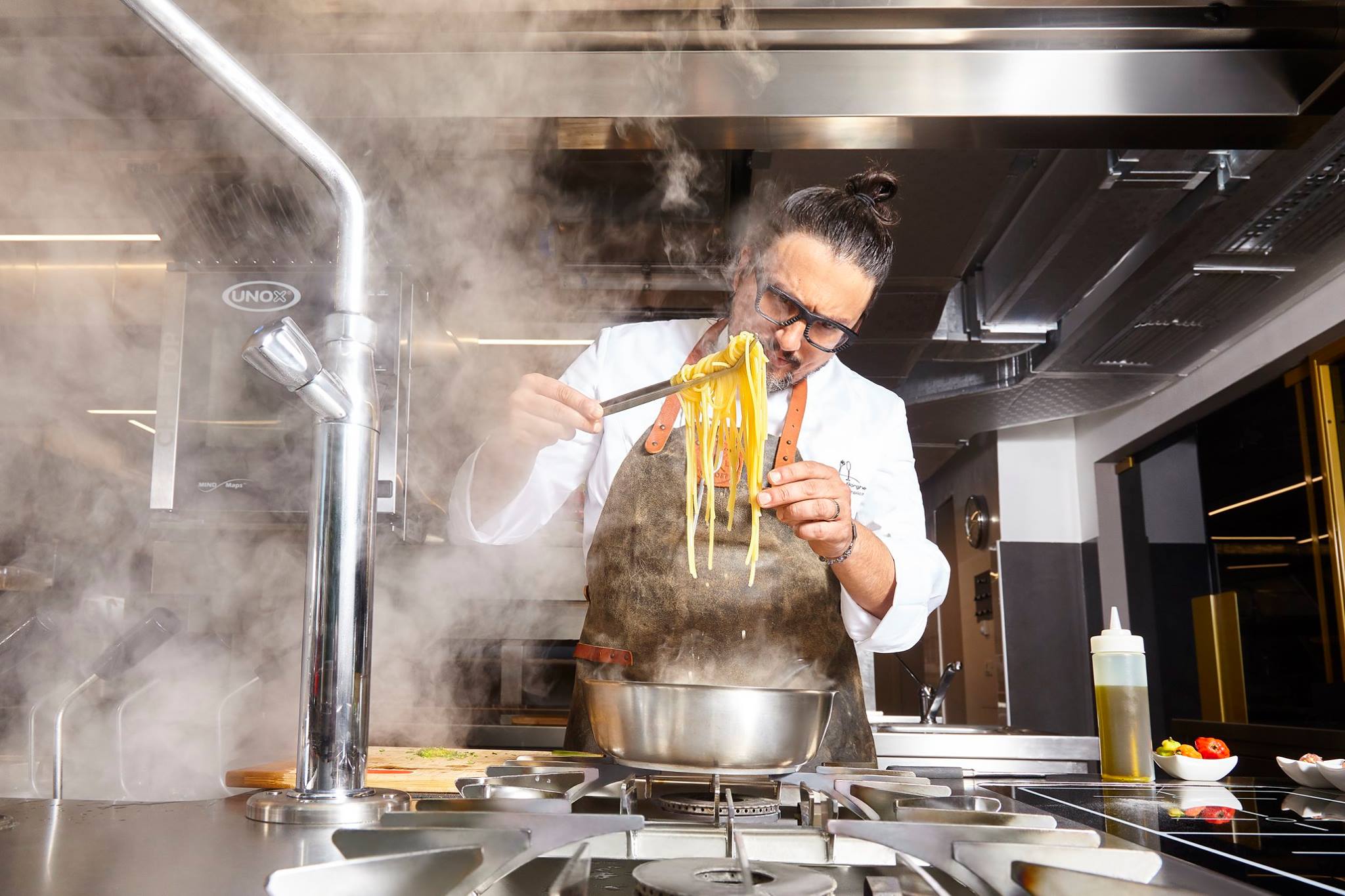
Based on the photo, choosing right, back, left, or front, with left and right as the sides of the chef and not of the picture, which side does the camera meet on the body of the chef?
front

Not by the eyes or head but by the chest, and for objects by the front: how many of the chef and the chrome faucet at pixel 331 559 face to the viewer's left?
1

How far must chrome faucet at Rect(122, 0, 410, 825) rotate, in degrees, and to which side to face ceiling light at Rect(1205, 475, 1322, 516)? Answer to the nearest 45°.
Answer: approximately 135° to its right

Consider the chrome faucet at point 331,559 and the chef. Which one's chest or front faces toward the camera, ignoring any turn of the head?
the chef

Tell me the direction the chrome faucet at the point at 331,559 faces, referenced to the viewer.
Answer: facing to the left of the viewer

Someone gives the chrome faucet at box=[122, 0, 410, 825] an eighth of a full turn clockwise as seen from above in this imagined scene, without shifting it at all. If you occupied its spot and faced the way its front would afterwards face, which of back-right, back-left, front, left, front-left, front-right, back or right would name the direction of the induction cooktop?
back-right

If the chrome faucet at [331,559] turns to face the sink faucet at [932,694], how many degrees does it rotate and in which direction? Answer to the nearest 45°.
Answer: approximately 135° to its right

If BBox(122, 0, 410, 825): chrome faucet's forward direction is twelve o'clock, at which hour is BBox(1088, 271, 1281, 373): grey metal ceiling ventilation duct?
The grey metal ceiling ventilation duct is roughly at 5 o'clock from the chrome faucet.

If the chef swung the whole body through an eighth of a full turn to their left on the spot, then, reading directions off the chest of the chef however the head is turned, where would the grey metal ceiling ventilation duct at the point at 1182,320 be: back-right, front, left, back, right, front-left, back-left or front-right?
left

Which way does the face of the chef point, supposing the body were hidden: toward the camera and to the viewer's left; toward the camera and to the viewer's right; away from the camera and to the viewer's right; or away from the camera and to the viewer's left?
toward the camera and to the viewer's left

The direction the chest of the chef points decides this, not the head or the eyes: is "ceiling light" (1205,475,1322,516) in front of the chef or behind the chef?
behind
